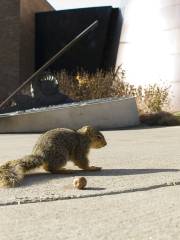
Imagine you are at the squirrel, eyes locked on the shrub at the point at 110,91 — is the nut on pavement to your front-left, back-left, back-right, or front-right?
back-right

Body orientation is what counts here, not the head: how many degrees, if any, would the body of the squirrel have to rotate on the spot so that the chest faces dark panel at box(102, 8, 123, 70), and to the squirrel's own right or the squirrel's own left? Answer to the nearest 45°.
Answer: approximately 90° to the squirrel's own left

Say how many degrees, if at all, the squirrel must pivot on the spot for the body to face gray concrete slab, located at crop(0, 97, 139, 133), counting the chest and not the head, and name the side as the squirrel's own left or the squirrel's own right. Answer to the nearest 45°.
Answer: approximately 90° to the squirrel's own left

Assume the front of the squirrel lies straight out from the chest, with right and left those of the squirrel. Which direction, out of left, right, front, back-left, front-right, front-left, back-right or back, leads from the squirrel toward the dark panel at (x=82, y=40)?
left

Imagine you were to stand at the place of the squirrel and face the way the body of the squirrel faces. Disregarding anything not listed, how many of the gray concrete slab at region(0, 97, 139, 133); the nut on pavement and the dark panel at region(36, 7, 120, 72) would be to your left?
2

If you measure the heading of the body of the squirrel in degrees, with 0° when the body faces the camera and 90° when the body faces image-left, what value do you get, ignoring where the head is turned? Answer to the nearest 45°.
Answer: approximately 270°

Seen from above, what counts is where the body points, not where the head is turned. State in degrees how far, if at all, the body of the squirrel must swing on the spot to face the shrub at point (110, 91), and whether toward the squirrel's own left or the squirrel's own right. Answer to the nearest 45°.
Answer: approximately 90° to the squirrel's own left

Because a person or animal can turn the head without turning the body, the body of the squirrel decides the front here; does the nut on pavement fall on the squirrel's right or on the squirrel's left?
on the squirrel's right
